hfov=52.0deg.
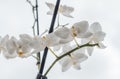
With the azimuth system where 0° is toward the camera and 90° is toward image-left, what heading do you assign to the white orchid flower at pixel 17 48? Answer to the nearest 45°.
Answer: approximately 0°

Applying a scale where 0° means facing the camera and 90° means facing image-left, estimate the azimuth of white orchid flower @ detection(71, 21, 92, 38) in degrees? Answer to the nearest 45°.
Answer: approximately 45°
